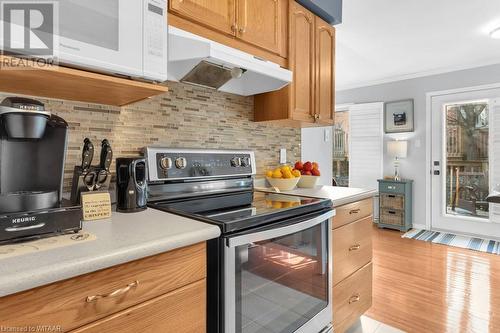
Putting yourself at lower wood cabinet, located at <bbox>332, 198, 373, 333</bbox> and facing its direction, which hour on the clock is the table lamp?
The table lamp is roughly at 8 o'clock from the lower wood cabinet.

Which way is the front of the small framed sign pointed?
toward the camera

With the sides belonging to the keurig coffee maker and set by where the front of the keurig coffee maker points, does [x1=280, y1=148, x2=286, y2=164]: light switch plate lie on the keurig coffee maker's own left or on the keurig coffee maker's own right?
on the keurig coffee maker's own left

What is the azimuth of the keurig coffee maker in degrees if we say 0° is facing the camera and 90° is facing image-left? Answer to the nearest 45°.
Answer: approximately 0°

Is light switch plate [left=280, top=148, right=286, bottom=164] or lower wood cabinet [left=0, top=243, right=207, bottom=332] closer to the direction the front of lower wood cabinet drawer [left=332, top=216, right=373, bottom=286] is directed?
the lower wood cabinet

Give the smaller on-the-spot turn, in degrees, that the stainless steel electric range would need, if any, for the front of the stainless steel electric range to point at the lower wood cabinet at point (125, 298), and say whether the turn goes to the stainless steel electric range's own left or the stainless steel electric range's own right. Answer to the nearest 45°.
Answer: approximately 90° to the stainless steel electric range's own right

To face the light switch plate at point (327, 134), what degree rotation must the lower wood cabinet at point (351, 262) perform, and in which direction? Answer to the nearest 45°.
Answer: approximately 135° to its left

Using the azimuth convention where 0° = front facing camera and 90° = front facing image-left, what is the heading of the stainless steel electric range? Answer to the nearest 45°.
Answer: approximately 315°

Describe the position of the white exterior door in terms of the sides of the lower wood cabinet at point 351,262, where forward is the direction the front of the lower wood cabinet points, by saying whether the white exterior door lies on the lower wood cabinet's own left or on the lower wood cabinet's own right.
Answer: on the lower wood cabinet's own left

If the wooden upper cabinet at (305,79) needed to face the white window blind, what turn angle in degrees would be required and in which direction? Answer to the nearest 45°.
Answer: approximately 135° to its left

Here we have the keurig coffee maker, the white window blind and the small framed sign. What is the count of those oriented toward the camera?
3

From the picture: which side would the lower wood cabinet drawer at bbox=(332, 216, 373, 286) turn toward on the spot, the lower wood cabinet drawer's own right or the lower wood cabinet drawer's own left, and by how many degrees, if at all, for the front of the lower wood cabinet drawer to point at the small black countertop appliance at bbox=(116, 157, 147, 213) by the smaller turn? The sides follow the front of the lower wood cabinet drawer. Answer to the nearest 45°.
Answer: approximately 90° to the lower wood cabinet drawer's own right

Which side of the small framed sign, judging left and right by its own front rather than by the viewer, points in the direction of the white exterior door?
left
